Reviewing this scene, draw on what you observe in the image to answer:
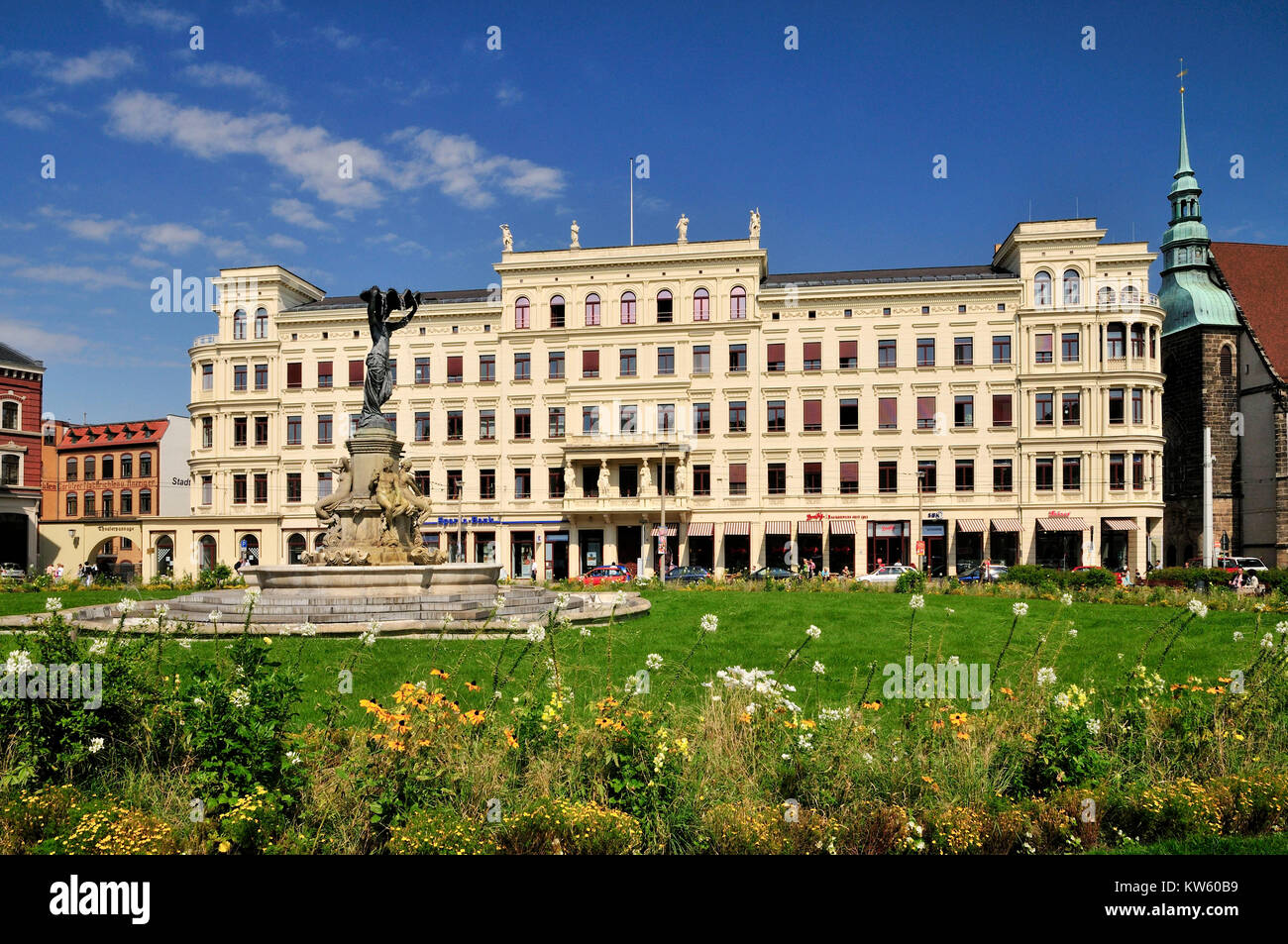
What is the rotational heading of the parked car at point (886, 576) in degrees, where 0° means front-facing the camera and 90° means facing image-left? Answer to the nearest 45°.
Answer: approximately 90°

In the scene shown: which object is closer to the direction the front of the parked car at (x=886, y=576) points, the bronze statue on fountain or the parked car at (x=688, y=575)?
the parked car

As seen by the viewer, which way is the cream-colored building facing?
toward the camera

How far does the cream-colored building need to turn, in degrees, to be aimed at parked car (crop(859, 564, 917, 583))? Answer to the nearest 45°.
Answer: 0° — it already faces it

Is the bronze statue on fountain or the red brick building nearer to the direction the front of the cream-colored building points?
the bronze statue on fountain

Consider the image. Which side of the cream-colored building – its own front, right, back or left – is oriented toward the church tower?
left

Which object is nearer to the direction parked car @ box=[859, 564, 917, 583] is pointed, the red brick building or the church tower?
the red brick building

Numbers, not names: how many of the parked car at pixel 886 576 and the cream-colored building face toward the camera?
1

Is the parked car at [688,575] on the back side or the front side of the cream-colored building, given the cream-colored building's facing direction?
on the front side

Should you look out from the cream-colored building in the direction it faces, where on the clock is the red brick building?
The red brick building is roughly at 3 o'clock from the cream-colored building.

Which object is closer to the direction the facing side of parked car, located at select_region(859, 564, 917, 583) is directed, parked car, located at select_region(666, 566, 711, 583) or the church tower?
the parked car

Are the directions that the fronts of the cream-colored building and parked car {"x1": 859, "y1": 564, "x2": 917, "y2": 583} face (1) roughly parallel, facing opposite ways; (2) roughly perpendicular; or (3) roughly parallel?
roughly perpendicular
